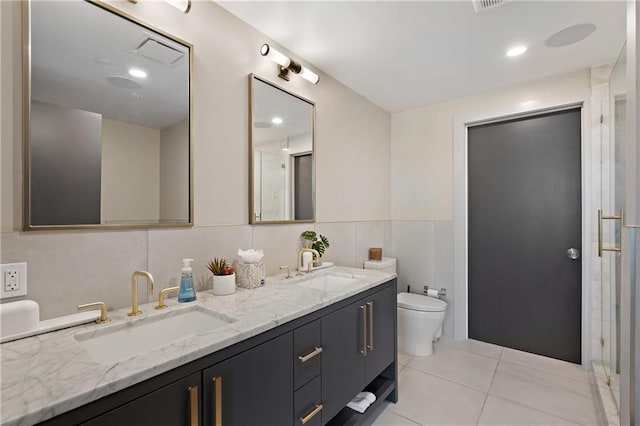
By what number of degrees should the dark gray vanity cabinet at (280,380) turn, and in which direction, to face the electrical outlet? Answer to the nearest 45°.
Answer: approximately 135° to its right

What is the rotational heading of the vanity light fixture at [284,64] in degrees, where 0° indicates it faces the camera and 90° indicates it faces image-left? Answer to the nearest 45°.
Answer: approximately 315°

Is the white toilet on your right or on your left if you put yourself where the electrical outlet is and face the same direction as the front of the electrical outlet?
on your left

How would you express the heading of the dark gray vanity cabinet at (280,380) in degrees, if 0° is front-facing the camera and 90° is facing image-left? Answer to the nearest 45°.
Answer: approximately 315°

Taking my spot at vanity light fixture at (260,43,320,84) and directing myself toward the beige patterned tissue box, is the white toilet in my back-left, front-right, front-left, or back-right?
back-left
